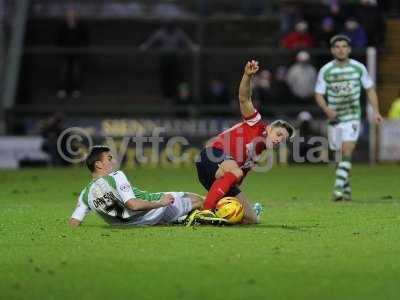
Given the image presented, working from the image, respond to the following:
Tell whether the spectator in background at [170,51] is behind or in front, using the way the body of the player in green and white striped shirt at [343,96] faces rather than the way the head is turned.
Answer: behind

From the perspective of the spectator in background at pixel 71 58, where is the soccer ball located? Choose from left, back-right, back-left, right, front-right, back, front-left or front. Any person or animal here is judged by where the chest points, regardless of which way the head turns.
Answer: front

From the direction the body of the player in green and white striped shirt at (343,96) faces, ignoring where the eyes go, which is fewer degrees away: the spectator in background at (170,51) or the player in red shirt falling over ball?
the player in red shirt falling over ball

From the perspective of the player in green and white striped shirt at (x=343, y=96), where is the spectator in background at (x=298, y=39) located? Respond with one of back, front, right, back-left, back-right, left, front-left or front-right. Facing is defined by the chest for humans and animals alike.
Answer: back

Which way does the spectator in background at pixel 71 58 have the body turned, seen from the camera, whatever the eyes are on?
toward the camera

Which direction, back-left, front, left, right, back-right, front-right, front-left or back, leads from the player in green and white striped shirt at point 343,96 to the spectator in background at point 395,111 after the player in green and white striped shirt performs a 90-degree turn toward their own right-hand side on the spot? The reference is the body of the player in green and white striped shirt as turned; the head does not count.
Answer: right

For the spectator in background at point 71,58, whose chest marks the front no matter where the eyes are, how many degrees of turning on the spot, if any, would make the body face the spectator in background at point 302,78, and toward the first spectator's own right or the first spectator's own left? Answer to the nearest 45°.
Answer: approximately 90° to the first spectator's own left

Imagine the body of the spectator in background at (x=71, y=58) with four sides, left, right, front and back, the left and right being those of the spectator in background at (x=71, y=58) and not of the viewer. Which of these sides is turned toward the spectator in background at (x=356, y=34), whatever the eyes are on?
left

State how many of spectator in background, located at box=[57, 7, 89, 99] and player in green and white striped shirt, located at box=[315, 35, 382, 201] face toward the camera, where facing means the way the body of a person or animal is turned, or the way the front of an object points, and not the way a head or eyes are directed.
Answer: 2

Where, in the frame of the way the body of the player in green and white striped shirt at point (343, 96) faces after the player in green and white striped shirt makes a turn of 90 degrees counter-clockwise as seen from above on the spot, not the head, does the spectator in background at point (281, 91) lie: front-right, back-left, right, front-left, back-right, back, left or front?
left

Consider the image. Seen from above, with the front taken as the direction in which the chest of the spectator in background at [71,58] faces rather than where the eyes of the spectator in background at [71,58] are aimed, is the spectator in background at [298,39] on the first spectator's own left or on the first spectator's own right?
on the first spectator's own left

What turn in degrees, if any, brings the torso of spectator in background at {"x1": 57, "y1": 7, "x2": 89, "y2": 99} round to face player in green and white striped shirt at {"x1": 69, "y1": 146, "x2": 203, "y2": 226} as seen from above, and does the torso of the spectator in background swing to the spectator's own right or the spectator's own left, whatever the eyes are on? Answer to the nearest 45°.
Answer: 0° — they already face them

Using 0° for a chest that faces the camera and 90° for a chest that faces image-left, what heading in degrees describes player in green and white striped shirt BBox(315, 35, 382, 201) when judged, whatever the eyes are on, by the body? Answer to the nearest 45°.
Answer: approximately 0°

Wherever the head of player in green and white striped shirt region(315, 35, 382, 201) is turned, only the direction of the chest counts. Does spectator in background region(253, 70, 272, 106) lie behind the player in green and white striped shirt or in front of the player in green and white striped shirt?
behind

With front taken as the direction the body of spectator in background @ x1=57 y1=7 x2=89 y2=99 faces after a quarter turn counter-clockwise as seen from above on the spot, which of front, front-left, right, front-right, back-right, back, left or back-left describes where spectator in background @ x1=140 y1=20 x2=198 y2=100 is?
front
